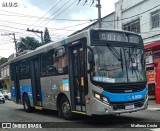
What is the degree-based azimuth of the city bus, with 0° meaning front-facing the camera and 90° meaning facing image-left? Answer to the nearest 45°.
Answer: approximately 315°
